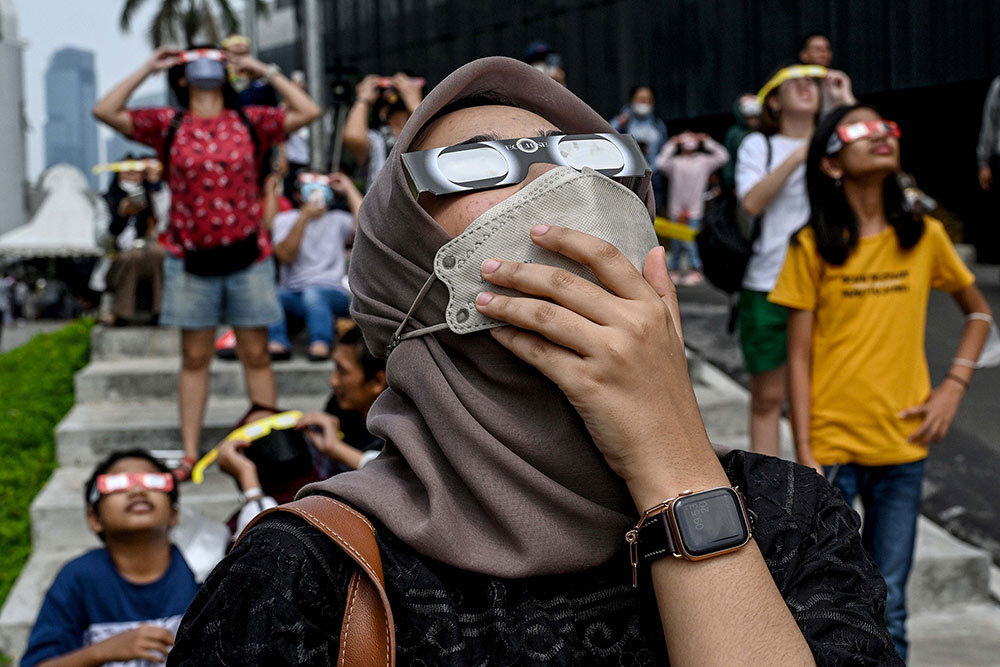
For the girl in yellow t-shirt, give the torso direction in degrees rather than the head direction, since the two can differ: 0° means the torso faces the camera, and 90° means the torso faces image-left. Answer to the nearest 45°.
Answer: approximately 0°

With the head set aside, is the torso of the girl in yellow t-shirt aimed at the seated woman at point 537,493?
yes

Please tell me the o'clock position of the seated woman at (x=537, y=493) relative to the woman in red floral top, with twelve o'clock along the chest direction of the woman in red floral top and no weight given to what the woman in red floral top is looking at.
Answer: The seated woman is roughly at 12 o'clock from the woman in red floral top.

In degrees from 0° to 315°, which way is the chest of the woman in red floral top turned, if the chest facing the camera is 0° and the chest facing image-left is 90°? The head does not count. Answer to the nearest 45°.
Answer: approximately 0°

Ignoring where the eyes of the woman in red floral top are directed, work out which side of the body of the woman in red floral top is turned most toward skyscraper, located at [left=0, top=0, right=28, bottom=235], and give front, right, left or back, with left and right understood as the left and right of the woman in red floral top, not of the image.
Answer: back

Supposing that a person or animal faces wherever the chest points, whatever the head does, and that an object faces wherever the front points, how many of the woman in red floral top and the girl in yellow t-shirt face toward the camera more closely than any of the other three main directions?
2

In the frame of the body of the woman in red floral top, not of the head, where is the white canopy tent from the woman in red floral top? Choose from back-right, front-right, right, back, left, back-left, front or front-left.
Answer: back

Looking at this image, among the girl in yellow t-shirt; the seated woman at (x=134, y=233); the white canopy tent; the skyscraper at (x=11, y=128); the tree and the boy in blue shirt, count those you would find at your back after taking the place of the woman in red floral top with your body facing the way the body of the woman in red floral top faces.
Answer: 4

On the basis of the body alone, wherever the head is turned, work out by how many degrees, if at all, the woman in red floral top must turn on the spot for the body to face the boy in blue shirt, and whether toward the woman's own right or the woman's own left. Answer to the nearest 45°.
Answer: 0° — they already face them
